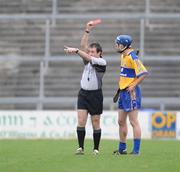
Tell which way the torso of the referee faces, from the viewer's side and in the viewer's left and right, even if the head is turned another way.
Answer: facing the viewer and to the left of the viewer
